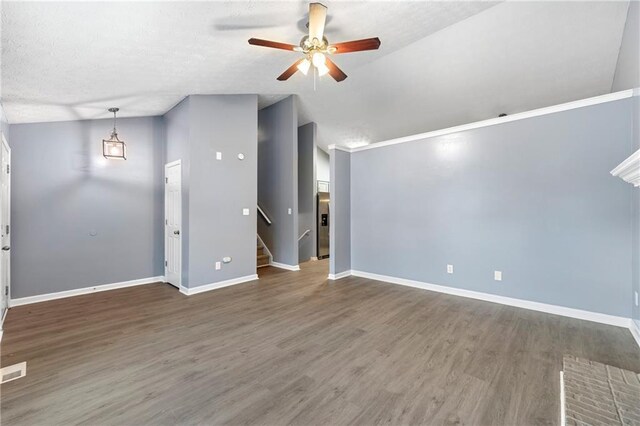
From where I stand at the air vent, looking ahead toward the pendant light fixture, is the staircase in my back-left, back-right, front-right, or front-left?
front-right

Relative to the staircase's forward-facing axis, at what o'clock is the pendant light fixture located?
The pendant light fixture is roughly at 3 o'clock from the staircase.

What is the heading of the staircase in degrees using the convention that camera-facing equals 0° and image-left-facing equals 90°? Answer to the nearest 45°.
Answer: approximately 315°

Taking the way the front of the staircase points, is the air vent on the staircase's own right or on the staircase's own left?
on the staircase's own right

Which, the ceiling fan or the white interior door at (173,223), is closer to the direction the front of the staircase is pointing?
the ceiling fan

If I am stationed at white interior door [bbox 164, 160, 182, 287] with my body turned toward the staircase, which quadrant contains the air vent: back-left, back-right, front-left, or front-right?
back-right

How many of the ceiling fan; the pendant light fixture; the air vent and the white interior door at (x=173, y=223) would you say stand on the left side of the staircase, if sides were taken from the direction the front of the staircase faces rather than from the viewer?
0

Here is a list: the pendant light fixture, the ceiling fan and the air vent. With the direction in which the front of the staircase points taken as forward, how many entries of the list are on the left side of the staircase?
0

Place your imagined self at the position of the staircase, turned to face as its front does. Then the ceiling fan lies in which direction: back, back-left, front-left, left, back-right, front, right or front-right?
front-right

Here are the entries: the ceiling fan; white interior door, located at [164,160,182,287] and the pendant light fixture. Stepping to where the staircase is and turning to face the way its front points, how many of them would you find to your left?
0

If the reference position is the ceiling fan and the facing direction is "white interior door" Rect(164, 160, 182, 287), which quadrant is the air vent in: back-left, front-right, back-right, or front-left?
front-left

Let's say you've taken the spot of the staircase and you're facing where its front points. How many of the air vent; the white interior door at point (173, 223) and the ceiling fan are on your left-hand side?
0

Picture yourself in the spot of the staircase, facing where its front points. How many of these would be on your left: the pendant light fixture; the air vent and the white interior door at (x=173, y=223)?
0

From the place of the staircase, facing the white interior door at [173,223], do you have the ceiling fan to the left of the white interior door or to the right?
left

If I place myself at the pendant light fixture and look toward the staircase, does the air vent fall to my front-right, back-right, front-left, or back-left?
back-right

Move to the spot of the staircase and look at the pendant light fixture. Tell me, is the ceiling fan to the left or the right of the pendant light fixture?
left

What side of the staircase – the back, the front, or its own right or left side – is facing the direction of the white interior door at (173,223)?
right
